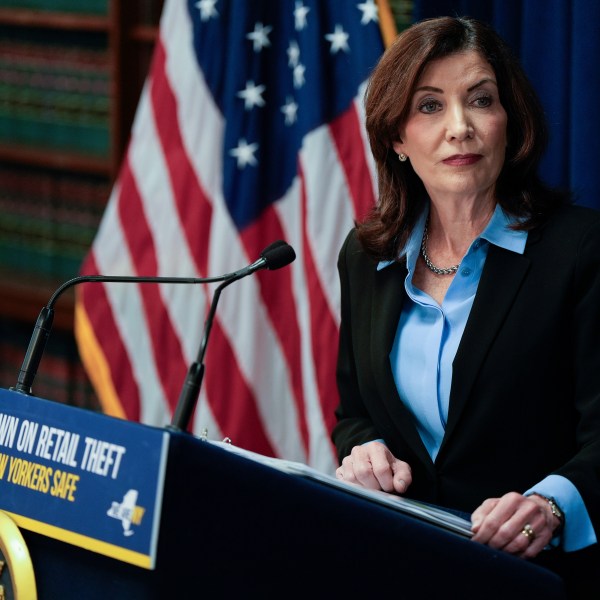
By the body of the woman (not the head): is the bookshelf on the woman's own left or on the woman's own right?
on the woman's own right

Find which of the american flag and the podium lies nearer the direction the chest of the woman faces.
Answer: the podium

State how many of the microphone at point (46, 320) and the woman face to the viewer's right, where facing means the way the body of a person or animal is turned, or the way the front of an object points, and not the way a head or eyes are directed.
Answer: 1

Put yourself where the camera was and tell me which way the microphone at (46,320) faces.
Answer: facing to the right of the viewer

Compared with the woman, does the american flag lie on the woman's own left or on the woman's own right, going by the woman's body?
on the woman's own right

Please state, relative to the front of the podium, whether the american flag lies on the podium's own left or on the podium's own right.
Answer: on the podium's own right

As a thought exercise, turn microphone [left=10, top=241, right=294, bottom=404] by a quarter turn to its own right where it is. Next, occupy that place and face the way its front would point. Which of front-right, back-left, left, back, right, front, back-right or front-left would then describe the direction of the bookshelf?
back

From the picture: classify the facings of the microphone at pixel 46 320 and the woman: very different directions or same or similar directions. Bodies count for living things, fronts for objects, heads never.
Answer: very different directions

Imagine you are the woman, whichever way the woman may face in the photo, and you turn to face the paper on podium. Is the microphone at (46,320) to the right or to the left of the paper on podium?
right

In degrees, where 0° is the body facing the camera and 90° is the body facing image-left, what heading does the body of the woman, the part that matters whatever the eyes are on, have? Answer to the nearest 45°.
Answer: approximately 45°

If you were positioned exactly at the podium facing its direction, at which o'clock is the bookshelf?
The bookshelf is roughly at 4 o'clock from the podium.

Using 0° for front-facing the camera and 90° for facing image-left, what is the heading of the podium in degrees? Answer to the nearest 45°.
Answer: approximately 45°
